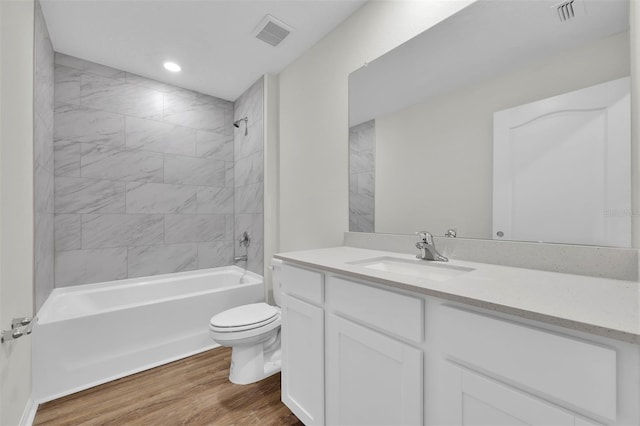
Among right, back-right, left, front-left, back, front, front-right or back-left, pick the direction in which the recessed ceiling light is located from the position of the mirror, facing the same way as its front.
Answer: front-right

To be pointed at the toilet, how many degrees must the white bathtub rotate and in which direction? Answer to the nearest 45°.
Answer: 0° — it already faces it

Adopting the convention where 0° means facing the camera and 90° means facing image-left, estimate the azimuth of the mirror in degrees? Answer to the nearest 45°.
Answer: approximately 45°

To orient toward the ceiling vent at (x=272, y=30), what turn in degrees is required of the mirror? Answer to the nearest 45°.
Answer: approximately 45° to its right

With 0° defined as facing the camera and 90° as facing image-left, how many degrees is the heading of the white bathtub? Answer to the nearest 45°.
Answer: approximately 315°

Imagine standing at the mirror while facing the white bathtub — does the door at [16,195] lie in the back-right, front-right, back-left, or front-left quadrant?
front-left

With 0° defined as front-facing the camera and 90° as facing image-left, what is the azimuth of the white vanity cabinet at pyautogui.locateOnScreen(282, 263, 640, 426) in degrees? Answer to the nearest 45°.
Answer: approximately 45°

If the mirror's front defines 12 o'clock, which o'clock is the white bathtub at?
The white bathtub is roughly at 1 o'clock from the mirror.

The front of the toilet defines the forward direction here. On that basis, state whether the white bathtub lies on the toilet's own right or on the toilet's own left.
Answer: on the toilet's own right
